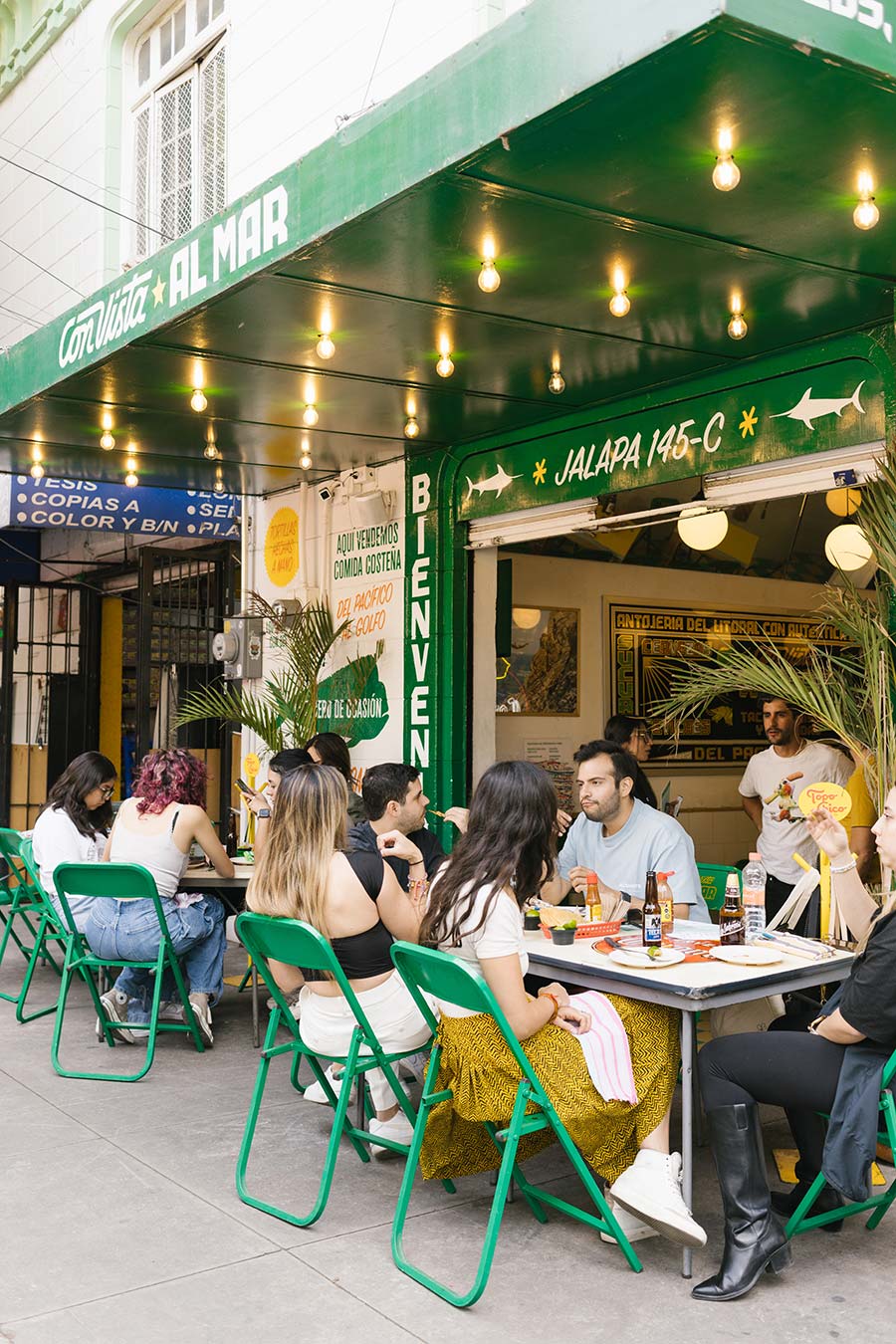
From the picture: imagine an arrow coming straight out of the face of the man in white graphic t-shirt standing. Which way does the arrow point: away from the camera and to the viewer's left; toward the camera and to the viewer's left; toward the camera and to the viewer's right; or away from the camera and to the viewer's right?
toward the camera and to the viewer's left

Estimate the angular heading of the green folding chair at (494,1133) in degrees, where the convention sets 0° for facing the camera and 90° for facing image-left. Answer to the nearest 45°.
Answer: approximately 225°

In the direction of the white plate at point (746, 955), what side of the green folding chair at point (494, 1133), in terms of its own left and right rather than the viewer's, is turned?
front

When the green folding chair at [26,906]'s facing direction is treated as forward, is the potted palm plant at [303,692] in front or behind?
in front

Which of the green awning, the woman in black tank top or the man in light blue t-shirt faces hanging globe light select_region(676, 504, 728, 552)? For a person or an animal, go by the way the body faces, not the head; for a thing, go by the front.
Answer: the woman in black tank top

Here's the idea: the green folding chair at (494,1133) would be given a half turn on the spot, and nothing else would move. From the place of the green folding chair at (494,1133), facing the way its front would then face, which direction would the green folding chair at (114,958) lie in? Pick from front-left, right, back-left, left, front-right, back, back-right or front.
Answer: right

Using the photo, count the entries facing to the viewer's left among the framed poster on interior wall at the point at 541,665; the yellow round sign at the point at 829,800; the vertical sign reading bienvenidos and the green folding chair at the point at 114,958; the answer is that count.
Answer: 0

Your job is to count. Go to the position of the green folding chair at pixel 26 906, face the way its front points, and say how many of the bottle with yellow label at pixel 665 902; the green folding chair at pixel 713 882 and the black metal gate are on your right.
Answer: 2

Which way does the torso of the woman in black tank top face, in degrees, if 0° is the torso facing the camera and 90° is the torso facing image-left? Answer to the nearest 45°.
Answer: approximately 225°

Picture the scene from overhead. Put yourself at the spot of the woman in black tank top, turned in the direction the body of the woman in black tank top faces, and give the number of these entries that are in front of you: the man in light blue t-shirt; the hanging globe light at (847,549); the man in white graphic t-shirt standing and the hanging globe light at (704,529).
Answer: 4

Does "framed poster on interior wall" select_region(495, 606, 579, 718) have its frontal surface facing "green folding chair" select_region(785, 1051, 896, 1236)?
yes

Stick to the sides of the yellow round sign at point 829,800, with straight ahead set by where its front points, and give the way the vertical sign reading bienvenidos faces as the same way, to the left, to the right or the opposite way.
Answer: the same way

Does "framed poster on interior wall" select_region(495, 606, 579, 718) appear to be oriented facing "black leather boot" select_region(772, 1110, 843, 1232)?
yes

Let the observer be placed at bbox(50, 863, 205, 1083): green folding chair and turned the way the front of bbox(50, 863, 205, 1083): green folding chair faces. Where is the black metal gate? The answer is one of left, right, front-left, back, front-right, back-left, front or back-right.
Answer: front-left

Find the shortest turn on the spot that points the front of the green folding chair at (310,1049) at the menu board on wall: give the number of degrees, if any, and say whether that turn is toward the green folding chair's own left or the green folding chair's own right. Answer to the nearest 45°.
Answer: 0° — it already faces it
